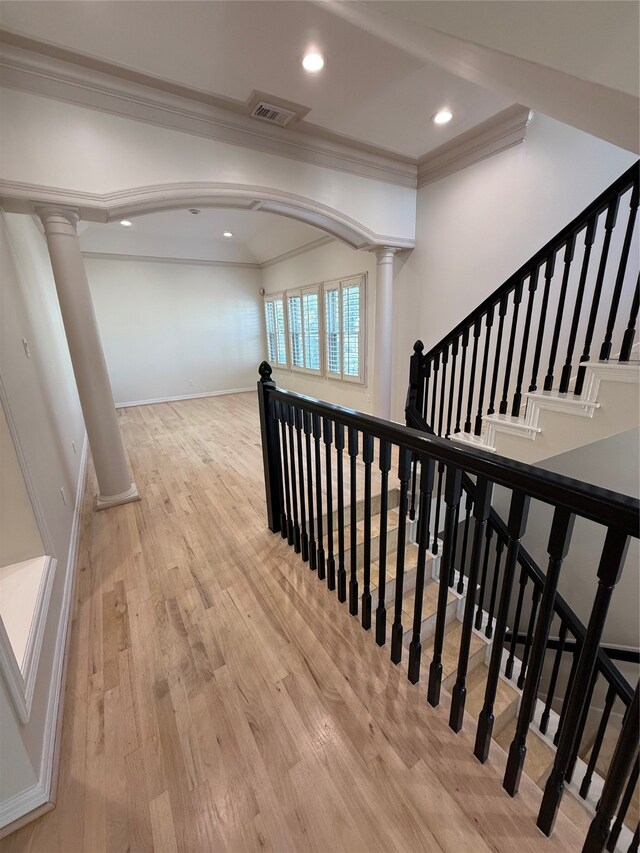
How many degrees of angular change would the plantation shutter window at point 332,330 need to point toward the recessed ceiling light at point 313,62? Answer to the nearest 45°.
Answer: approximately 45° to its left

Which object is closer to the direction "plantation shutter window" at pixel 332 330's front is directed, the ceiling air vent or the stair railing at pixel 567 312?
the ceiling air vent

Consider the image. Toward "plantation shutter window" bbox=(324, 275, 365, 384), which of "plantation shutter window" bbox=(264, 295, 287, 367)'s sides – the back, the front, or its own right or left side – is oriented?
left

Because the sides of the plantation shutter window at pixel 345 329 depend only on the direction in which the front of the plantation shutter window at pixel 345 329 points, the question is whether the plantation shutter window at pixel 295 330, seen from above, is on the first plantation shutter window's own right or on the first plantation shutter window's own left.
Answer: on the first plantation shutter window's own right

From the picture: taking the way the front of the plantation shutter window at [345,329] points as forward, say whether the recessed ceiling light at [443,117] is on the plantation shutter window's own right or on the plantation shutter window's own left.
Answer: on the plantation shutter window's own left

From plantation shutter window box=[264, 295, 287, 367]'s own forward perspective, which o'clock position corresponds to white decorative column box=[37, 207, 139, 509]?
The white decorative column is roughly at 11 o'clock from the plantation shutter window.

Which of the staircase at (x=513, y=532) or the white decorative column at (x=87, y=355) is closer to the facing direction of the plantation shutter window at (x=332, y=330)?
the white decorative column

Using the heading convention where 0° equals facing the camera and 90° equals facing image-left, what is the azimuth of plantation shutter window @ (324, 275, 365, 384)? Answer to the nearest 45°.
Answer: approximately 45°

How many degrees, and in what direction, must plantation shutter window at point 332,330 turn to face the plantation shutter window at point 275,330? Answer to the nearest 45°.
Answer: approximately 90° to its right
